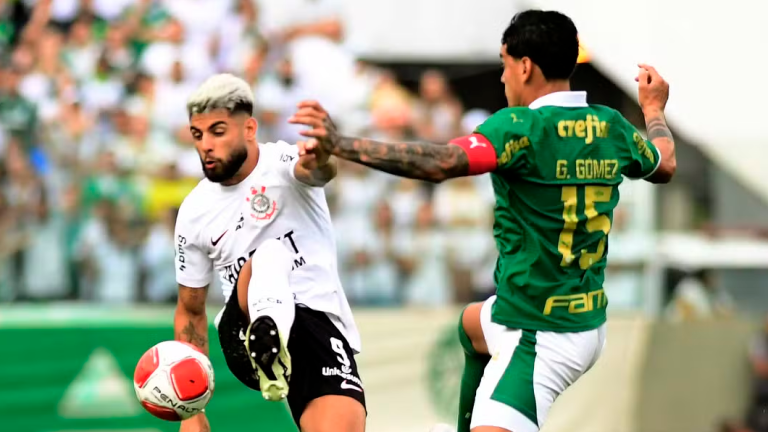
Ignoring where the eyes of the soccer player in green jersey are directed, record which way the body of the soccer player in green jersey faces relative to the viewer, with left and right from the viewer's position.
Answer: facing away from the viewer and to the left of the viewer

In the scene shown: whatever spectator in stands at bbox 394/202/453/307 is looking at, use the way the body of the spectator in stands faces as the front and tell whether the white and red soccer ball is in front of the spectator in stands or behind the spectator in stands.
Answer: in front

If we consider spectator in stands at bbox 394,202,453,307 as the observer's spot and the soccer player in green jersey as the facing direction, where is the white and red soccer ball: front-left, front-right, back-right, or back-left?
front-right

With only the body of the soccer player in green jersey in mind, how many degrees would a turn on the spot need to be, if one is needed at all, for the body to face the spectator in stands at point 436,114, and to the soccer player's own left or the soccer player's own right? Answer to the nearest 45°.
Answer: approximately 45° to the soccer player's own right

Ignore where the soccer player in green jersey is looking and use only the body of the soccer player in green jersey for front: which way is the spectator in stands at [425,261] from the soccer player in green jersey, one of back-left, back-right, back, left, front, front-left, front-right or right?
front-right

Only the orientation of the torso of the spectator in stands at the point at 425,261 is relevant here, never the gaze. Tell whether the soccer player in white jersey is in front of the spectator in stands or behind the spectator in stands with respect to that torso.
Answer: in front

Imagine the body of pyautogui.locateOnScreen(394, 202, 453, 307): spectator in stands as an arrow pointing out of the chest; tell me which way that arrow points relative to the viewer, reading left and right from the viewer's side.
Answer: facing the viewer

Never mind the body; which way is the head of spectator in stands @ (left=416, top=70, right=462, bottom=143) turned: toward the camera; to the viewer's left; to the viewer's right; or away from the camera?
toward the camera

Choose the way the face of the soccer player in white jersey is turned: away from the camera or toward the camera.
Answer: toward the camera

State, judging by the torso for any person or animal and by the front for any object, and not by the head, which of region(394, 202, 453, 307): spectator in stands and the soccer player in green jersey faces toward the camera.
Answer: the spectator in stands

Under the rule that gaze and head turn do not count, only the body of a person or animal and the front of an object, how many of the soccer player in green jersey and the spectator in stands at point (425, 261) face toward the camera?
1
